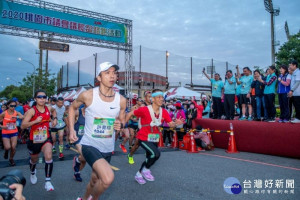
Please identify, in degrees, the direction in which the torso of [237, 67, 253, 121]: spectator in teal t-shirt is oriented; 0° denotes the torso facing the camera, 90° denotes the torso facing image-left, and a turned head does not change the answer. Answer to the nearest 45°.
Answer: approximately 45°

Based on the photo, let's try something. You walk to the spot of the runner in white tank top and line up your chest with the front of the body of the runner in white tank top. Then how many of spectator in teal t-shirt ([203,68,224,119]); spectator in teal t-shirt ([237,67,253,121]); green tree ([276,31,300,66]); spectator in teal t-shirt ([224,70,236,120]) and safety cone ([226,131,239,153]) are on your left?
5

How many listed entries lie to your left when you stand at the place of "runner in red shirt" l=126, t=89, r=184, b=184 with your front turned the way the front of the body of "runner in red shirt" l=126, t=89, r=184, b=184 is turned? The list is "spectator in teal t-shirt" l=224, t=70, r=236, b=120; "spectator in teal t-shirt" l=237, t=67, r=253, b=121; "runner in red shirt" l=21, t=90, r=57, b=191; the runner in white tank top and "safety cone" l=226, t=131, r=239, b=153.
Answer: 3

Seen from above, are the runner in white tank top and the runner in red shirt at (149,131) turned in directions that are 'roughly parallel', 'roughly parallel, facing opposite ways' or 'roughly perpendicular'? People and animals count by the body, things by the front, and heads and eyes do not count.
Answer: roughly parallel

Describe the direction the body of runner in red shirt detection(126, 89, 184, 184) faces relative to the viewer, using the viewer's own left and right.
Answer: facing the viewer and to the right of the viewer

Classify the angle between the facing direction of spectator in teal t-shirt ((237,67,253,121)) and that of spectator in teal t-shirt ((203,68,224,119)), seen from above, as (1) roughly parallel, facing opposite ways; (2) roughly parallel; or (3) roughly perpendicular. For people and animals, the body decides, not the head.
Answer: roughly parallel

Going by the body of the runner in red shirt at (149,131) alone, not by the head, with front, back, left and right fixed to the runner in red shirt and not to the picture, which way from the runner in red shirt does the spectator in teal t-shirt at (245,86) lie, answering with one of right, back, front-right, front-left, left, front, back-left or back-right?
left

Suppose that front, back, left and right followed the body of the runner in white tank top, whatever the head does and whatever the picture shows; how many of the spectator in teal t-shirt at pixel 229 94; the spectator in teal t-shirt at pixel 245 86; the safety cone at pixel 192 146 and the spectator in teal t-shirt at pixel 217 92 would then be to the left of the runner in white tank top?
4

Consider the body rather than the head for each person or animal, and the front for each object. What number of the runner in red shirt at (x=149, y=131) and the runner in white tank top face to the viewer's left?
0

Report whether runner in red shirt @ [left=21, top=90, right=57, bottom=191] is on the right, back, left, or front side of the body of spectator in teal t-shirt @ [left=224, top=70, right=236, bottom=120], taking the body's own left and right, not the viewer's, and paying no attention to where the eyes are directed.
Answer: front

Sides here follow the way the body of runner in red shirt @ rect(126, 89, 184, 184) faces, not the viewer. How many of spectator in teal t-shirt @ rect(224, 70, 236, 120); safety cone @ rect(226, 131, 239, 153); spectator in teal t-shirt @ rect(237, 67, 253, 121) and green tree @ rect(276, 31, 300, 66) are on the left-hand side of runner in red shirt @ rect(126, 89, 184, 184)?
4

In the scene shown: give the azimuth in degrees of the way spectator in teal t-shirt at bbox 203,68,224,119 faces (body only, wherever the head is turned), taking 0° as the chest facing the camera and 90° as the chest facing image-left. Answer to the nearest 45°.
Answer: approximately 45°

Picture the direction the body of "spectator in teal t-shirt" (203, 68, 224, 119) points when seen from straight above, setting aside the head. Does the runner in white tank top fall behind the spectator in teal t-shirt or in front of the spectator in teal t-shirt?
in front

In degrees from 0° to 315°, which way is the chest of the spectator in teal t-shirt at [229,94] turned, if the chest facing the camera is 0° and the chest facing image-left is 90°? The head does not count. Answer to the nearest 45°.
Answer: approximately 45°

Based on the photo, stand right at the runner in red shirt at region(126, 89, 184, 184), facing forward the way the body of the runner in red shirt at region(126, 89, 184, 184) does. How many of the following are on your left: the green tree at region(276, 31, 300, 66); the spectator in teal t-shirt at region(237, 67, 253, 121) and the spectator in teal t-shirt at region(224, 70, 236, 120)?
3
